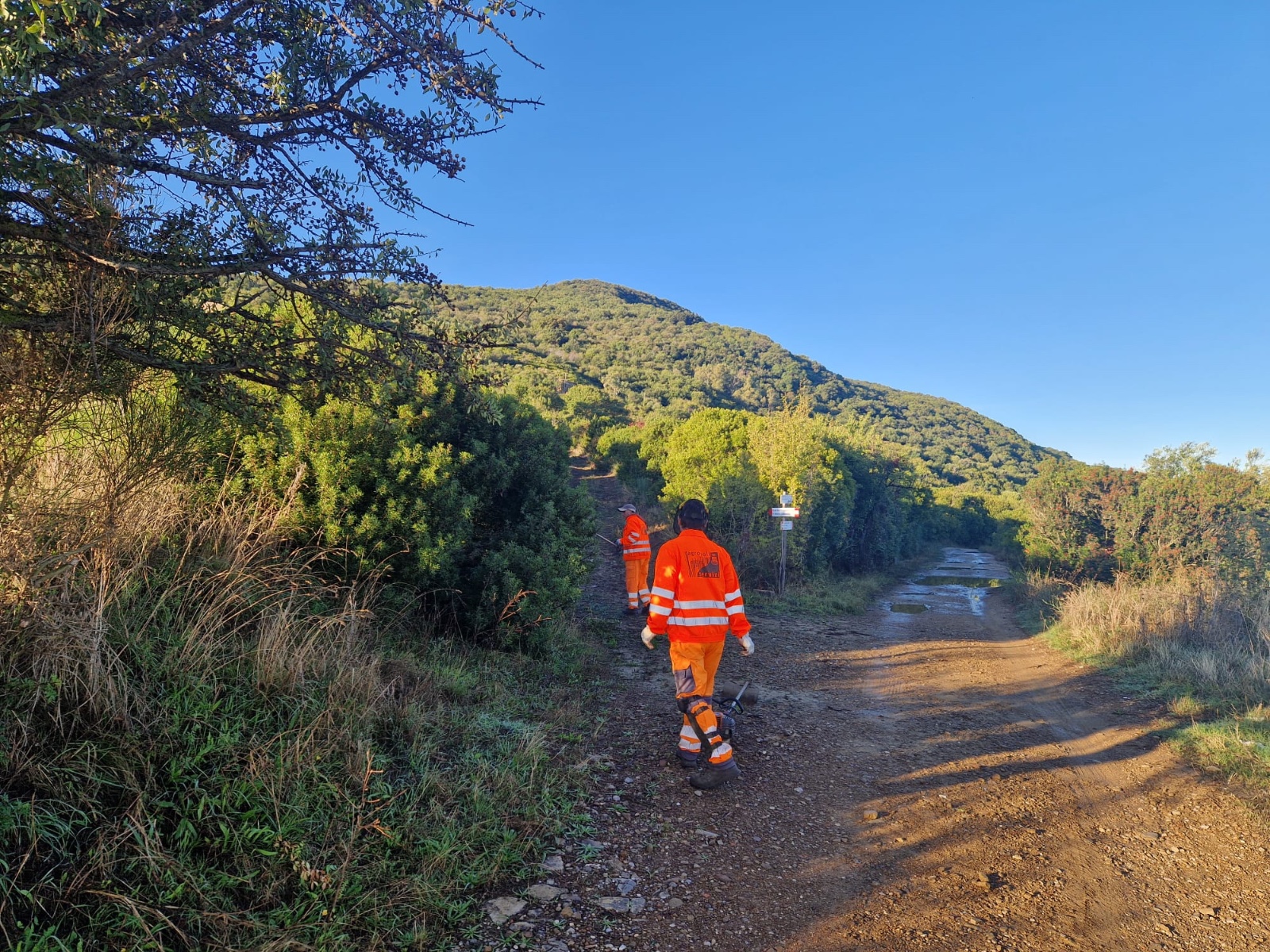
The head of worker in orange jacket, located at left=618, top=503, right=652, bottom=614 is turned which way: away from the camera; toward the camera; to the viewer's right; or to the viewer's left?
to the viewer's left

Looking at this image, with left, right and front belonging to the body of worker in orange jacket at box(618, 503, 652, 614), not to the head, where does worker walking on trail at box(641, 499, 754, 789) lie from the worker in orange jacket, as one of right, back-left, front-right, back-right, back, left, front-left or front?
back-left

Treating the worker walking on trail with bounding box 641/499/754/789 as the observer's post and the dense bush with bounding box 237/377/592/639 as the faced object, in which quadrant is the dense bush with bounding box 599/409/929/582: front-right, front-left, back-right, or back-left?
front-right

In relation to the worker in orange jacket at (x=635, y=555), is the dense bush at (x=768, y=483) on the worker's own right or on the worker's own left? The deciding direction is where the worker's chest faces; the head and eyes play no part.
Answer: on the worker's own right

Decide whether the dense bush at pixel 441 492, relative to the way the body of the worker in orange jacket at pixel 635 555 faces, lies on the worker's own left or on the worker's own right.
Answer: on the worker's own left

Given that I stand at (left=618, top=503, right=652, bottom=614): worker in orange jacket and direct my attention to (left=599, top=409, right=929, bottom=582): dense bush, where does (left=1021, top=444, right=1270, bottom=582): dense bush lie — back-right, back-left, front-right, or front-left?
front-right

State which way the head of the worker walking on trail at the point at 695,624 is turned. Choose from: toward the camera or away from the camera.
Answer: away from the camera

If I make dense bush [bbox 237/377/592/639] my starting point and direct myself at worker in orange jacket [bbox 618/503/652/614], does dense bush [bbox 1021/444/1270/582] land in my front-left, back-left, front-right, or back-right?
front-right

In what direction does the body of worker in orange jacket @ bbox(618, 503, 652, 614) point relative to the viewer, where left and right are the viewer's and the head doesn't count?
facing away from the viewer and to the left of the viewer
